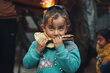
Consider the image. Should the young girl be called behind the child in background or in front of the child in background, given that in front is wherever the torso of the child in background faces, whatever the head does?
in front

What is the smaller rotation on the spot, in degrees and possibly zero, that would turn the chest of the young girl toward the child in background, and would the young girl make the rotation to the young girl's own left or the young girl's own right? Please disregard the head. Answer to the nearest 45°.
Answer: approximately 135° to the young girl's own left

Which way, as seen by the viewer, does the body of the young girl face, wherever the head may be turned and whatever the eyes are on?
toward the camera

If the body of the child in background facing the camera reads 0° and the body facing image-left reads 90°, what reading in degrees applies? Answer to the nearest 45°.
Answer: approximately 45°

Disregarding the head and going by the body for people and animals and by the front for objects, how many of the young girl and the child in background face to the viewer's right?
0

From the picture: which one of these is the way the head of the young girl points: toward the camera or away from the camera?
toward the camera
